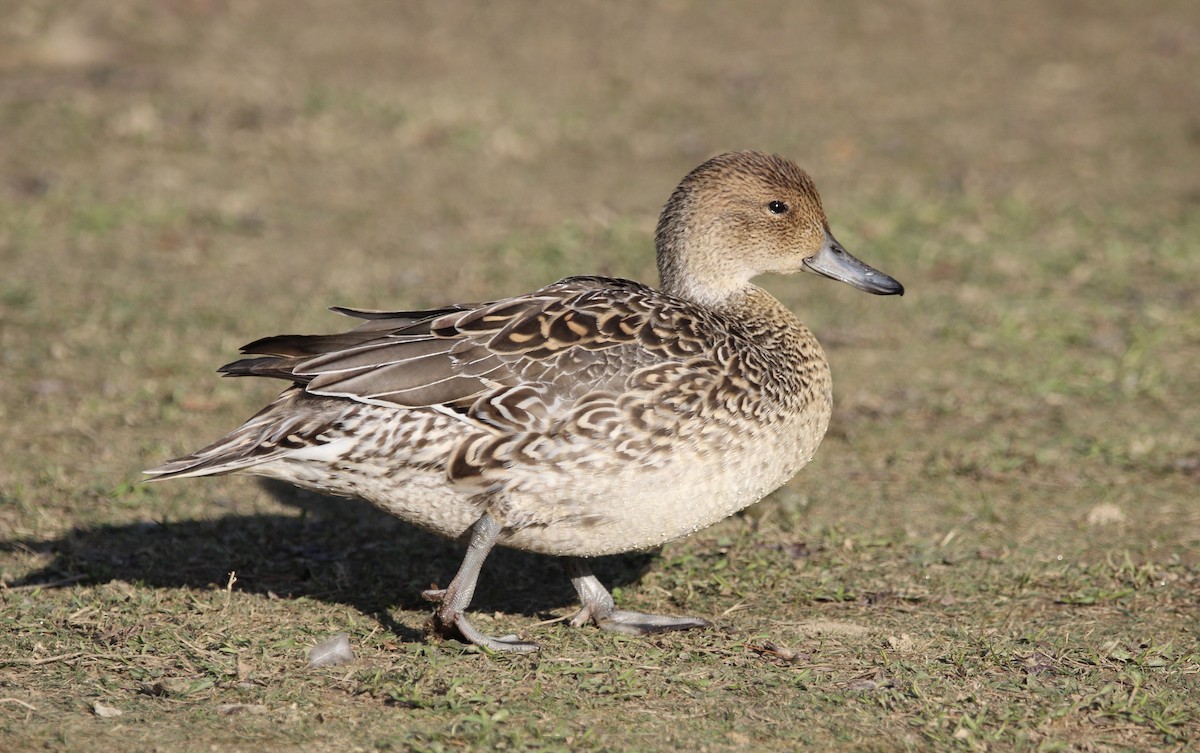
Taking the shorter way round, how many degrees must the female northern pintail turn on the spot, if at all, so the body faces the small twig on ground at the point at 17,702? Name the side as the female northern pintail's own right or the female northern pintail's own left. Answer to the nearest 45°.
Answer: approximately 180°

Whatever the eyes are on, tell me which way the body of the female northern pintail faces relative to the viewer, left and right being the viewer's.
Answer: facing to the right of the viewer
